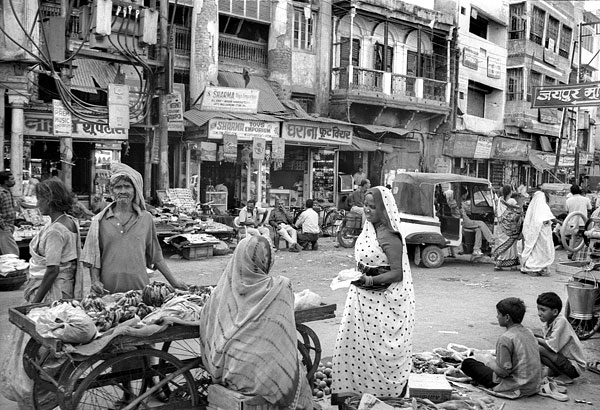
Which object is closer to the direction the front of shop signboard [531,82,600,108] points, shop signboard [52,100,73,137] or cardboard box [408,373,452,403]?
the cardboard box

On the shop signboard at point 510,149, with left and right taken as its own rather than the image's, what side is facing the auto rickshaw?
front

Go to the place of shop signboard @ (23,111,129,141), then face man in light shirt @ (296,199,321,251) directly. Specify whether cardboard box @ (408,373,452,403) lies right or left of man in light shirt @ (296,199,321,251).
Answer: right

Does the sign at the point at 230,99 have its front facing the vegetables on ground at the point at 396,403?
yes

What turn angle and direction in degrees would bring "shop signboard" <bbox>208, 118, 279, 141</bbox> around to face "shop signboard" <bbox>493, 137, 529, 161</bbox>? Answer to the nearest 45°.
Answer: approximately 135° to its left

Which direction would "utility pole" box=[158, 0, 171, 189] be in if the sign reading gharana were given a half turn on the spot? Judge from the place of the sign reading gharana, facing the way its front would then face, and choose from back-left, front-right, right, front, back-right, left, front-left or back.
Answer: back-left

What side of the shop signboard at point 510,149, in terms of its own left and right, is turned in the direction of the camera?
front

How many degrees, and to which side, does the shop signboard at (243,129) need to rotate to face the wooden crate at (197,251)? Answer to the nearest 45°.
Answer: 0° — it already faces it
